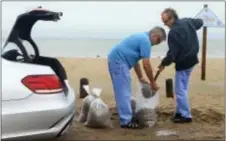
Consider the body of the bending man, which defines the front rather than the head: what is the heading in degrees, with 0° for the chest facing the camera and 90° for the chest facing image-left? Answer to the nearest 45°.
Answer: approximately 270°

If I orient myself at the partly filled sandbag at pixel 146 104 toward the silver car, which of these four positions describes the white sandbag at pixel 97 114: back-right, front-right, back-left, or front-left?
front-right

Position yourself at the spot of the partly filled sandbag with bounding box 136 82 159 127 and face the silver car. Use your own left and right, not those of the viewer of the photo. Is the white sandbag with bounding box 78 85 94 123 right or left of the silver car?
right

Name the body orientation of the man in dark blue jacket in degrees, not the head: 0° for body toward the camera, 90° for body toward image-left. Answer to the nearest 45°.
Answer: approximately 135°

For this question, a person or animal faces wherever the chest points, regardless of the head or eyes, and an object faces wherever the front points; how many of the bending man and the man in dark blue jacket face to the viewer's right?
1

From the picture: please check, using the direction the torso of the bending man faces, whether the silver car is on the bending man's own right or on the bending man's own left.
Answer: on the bending man's own right

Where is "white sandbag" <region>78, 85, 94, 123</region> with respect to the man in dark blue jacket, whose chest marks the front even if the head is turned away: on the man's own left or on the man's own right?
on the man's own left
